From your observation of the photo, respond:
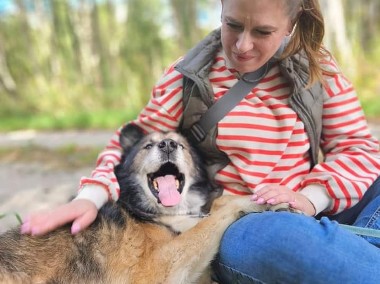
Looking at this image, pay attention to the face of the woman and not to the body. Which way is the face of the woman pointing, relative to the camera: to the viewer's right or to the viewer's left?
to the viewer's left

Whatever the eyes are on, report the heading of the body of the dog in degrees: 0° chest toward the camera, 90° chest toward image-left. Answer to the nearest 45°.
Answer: approximately 315°

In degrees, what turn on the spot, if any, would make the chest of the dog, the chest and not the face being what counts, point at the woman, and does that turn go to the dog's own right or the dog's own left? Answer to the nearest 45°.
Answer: approximately 45° to the dog's own left
